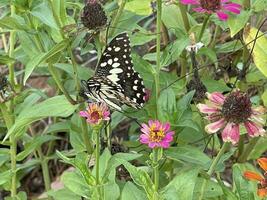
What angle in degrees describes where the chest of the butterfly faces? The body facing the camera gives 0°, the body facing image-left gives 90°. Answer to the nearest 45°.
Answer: approximately 90°
